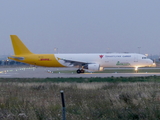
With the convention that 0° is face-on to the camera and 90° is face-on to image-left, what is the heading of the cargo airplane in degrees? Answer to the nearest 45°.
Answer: approximately 270°
